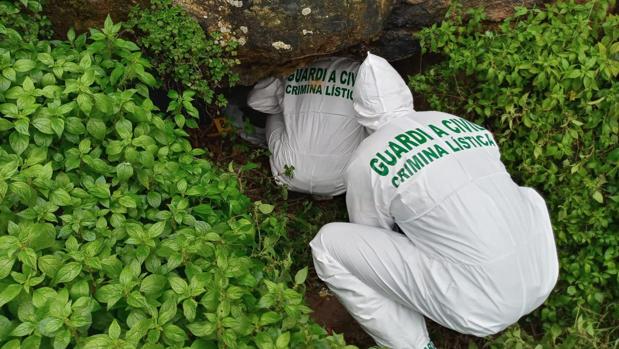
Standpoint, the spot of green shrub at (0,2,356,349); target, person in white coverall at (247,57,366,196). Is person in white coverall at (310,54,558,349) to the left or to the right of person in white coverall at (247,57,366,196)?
right

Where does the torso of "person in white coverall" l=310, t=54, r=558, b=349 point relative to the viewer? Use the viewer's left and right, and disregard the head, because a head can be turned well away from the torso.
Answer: facing away from the viewer and to the left of the viewer

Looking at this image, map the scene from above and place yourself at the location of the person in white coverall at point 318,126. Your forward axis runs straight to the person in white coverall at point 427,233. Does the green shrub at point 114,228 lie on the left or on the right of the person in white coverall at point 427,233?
right

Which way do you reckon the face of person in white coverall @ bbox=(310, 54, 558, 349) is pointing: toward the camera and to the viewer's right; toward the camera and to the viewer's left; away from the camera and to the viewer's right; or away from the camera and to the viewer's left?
away from the camera and to the viewer's left

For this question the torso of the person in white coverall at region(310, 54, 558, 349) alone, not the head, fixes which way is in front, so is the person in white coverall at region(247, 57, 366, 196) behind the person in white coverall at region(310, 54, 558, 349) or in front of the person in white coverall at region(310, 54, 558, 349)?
in front

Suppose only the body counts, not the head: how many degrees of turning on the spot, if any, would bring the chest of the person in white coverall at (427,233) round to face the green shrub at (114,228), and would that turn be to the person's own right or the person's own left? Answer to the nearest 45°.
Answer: approximately 90° to the person's own left

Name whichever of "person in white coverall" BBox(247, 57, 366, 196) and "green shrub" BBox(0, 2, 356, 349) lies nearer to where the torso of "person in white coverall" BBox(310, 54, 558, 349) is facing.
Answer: the person in white coverall
